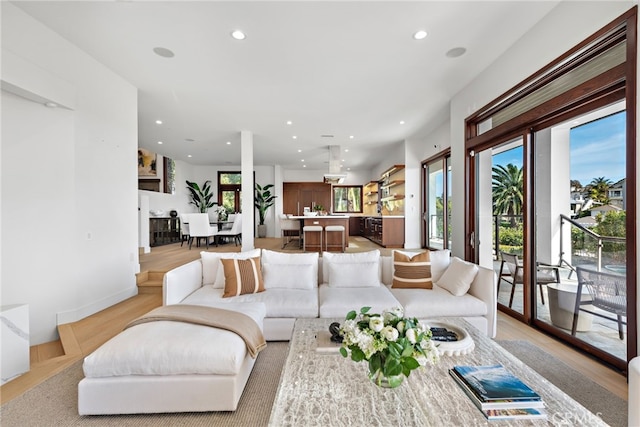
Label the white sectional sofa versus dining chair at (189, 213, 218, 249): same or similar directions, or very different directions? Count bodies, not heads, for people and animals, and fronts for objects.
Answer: very different directions

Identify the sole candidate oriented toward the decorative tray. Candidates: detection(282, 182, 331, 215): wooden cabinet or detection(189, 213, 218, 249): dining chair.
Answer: the wooden cabinet

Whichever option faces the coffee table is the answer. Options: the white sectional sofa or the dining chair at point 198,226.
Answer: the white sectional sofa

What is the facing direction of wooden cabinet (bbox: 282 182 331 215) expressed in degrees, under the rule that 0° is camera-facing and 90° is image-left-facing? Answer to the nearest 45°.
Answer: approximately 0°

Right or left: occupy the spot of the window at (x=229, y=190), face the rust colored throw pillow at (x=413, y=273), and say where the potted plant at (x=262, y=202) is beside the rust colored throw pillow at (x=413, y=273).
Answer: left

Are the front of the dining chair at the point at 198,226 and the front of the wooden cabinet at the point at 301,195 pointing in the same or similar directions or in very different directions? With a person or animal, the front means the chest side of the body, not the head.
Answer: very different directions

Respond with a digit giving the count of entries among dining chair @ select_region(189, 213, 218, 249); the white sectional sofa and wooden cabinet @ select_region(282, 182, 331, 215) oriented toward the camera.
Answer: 2

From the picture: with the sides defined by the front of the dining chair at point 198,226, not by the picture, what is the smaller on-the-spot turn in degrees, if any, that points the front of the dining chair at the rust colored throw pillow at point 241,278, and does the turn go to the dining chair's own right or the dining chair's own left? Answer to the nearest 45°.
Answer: approximately 135° to the dining chair's own right

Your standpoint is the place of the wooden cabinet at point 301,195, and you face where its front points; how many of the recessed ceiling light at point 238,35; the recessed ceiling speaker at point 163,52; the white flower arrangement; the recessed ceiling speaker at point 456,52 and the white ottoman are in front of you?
5

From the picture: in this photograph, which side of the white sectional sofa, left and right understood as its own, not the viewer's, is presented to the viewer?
front

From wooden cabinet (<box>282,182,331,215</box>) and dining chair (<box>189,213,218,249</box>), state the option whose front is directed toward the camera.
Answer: the wooden cabinet

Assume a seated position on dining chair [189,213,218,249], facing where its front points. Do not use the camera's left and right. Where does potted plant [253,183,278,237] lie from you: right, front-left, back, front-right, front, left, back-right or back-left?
front

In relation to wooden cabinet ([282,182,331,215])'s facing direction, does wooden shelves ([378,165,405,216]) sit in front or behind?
in front

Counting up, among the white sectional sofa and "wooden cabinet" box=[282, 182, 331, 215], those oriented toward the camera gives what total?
2

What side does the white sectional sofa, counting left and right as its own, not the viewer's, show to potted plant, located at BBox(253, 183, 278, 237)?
back

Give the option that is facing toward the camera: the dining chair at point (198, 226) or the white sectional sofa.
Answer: the white sectional sofa
